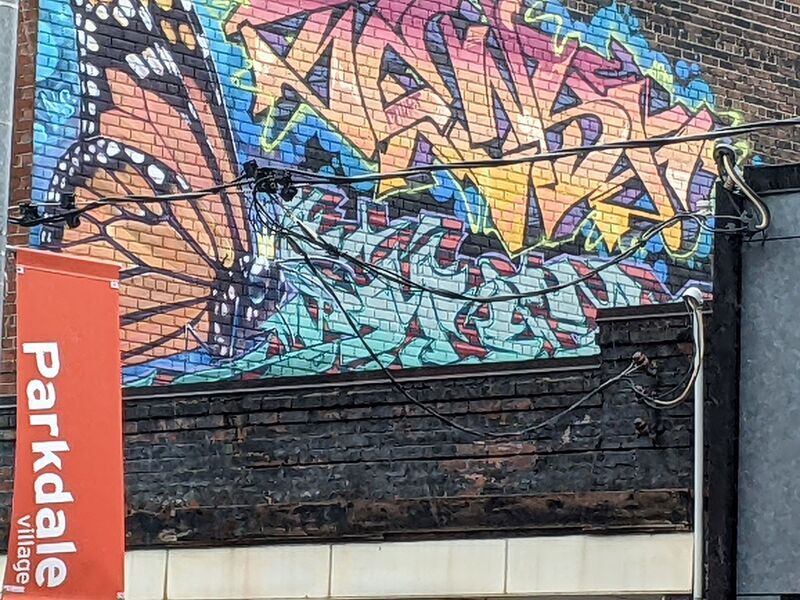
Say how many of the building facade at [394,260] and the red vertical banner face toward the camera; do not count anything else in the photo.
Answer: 2

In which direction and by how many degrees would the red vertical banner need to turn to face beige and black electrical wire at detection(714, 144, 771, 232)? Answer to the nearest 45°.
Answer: approximately 90° to its left

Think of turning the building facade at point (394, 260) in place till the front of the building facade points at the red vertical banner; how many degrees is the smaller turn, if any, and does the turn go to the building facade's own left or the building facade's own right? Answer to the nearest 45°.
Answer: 0° — it already faces it

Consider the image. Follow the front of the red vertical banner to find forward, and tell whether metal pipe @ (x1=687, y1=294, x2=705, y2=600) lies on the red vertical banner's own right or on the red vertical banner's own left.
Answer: on the red vertical banner's own left

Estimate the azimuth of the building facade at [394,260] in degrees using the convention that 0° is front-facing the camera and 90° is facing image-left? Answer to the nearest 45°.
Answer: approximately 0°

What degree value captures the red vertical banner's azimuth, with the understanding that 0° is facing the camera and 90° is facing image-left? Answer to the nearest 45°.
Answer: approximately 0°
